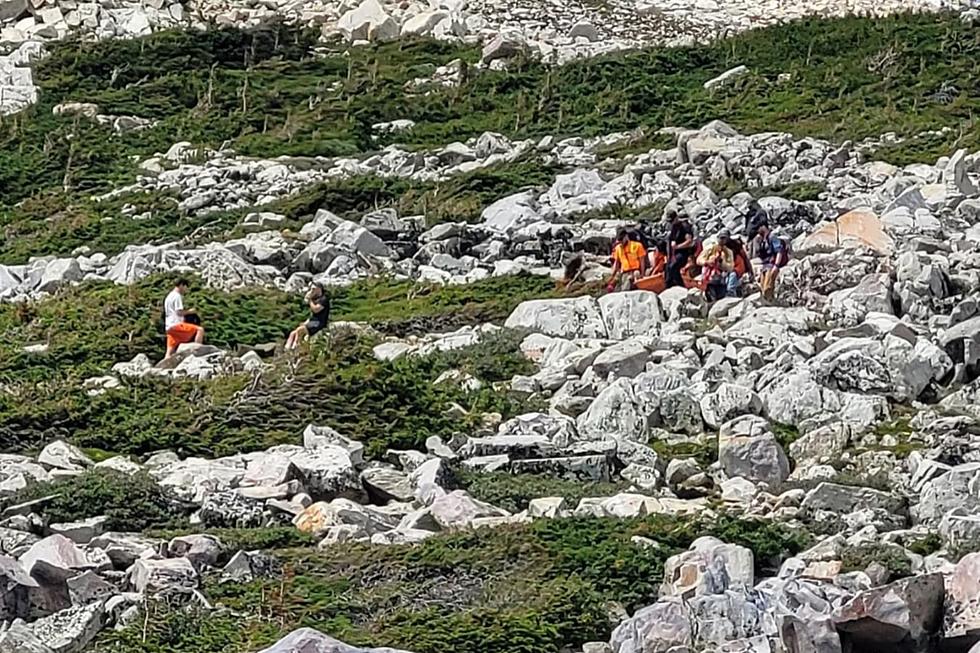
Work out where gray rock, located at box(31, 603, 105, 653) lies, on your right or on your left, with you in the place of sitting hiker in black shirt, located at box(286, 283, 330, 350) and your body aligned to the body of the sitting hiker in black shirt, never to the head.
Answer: on your left

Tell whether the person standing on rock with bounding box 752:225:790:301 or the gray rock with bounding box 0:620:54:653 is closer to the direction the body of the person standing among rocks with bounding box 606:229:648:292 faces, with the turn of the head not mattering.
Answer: the gray rock

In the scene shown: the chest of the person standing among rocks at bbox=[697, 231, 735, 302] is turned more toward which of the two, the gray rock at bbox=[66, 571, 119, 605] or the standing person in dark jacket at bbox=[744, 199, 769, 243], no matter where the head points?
the gray rock

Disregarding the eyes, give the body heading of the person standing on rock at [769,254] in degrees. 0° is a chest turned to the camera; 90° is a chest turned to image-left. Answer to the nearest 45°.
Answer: approximately 45°

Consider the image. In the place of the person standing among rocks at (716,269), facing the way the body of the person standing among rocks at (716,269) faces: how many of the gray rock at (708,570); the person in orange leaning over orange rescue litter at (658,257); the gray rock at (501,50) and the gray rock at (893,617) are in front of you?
2

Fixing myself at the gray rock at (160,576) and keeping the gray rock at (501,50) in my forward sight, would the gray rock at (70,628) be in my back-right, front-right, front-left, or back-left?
back-left

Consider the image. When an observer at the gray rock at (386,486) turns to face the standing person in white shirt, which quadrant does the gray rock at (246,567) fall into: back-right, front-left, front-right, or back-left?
back-left

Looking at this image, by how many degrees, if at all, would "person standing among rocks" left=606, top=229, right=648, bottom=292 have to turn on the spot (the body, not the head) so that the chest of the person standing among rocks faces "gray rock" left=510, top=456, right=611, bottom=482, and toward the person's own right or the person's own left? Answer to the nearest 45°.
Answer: approximately 45° to the person's own left

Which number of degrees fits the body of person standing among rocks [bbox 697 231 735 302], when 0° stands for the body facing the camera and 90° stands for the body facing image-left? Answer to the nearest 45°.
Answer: approximately 0°
